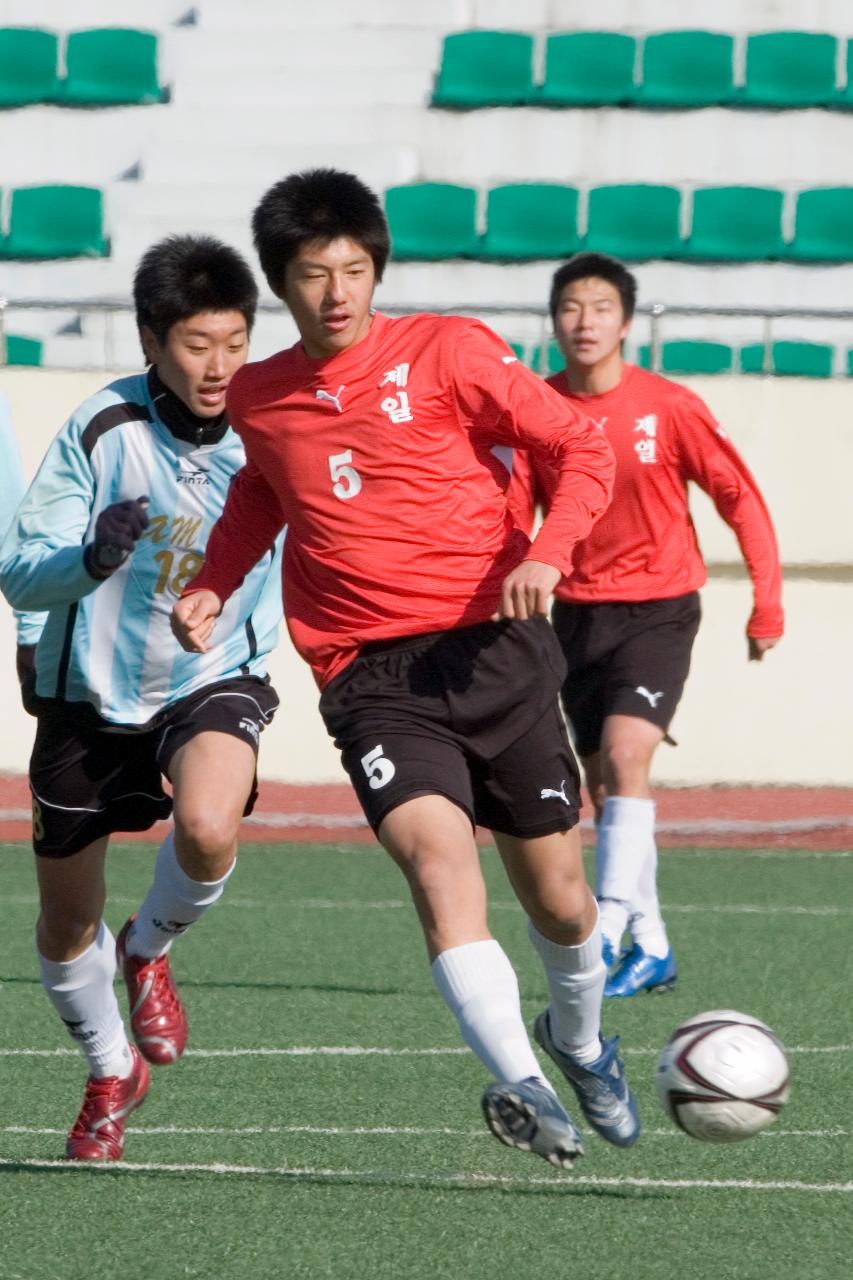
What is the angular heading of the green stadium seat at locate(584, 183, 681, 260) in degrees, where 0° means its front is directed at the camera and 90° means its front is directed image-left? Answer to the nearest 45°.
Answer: approximately 0°

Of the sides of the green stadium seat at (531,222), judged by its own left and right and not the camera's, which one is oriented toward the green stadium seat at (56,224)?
right

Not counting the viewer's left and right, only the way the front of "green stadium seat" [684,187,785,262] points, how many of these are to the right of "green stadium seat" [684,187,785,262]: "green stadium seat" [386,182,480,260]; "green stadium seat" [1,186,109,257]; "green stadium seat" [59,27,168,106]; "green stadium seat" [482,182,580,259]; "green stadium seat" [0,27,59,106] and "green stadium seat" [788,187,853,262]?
5

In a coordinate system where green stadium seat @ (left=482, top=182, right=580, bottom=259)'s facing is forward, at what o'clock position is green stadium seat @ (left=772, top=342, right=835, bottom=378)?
green stadium seat @ (left=772, top=342, right=835, bottom=378) is roughly at 11 o'clock from green stadium seat @ (left=482, top=182, right=580, bottom=259).

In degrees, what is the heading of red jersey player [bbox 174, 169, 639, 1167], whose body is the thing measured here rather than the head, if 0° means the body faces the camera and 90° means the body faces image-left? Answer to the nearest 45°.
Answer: approximately 0°

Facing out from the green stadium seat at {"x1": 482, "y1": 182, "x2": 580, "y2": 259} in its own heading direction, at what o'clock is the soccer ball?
The soccer ball is roughly at 12 o'clock from the green stadium seat.

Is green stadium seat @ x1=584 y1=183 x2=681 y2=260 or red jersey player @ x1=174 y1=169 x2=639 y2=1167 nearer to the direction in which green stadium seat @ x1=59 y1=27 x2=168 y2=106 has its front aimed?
the red jersey player
